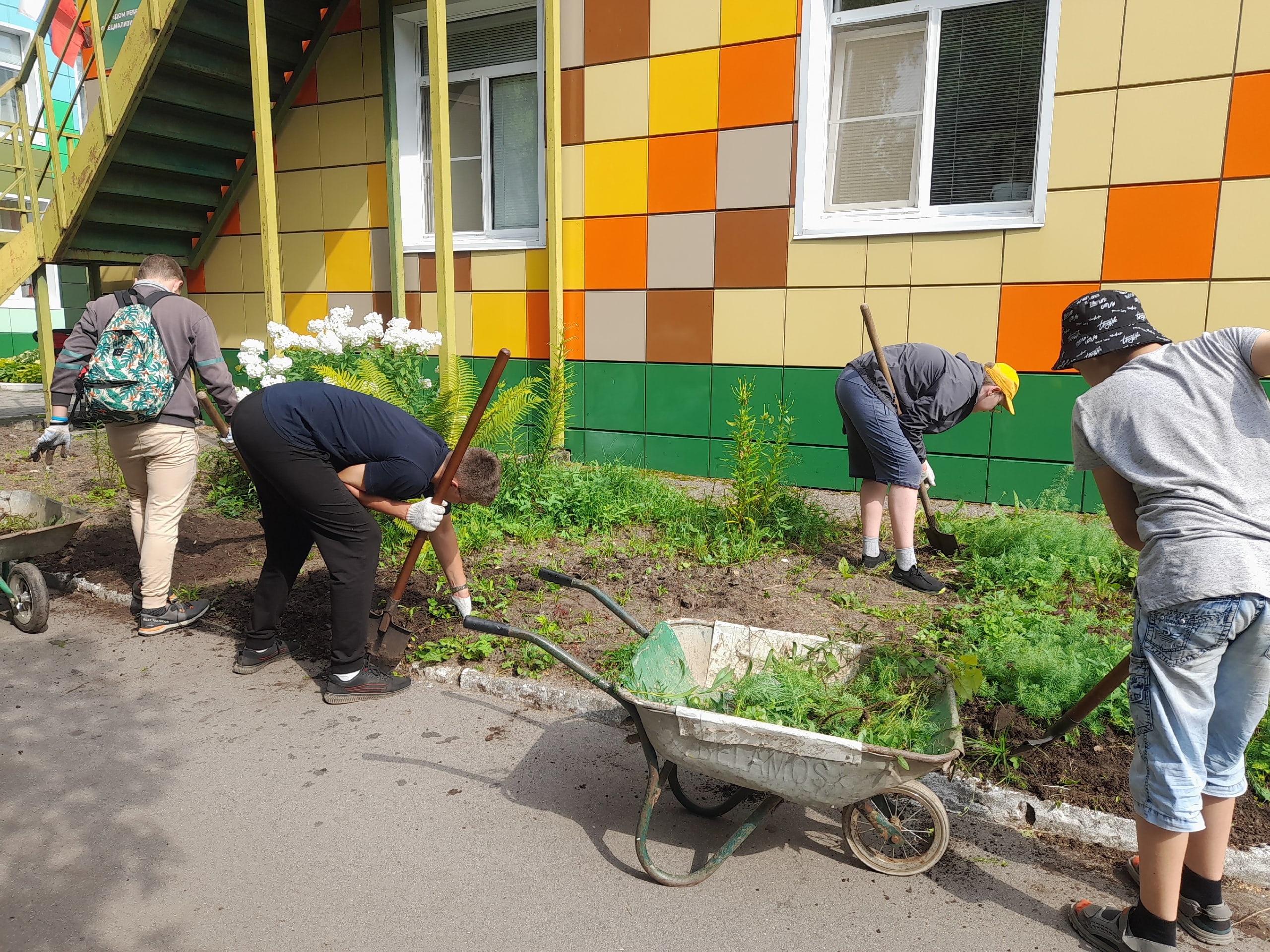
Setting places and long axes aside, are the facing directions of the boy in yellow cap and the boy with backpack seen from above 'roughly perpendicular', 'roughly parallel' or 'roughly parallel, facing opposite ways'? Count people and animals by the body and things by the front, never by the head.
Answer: roughly perpendicular

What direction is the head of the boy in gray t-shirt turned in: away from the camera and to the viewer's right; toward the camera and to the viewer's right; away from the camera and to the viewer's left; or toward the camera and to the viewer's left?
away from the camera and to the viewer's left

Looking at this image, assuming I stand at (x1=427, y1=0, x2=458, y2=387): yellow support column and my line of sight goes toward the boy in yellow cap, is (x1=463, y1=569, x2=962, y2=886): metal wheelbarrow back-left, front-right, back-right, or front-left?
front-right

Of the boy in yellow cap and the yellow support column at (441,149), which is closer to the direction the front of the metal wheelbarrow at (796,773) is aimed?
the boy in yellow cap

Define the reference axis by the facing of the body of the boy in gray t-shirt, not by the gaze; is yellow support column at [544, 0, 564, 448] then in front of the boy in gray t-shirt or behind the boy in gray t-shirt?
in front

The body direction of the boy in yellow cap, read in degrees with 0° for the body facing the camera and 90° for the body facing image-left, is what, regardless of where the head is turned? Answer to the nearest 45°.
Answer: approximately 270°

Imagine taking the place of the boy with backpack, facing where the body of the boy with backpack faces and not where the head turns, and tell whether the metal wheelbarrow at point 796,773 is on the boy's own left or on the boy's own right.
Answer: on the boy's own right

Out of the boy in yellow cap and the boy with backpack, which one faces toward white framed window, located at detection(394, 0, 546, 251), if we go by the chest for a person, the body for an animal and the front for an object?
the boy with backpack

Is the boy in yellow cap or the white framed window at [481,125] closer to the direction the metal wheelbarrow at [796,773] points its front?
the boy in yellow cap

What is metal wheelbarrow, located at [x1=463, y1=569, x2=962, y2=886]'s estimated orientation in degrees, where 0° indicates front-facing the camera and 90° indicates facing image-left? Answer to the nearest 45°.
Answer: approximately 270°

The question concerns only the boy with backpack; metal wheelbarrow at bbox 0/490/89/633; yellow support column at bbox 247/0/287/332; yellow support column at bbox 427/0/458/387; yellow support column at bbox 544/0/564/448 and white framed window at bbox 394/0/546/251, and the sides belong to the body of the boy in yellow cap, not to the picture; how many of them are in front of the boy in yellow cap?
0

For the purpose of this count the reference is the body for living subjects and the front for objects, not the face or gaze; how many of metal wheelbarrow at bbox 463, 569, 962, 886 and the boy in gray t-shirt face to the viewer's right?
1

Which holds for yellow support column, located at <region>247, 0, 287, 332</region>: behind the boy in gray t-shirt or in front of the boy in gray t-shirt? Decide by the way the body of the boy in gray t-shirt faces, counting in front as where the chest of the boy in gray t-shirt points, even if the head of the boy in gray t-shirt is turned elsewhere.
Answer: in front

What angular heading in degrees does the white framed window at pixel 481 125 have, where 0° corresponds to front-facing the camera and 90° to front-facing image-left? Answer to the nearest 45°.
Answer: approximately 45°

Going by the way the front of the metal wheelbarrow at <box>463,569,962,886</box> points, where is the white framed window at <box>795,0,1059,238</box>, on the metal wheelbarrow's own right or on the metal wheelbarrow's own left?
on the metal wheelbarrow's own left

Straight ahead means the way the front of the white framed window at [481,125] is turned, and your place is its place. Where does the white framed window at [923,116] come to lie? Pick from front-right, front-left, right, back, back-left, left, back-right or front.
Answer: left

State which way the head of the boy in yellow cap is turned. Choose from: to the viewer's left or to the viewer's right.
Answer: to the viewer's right

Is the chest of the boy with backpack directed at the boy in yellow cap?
no

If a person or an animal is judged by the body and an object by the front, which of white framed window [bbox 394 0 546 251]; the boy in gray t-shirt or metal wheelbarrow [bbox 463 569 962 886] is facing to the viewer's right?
the metal wheelbarrow
